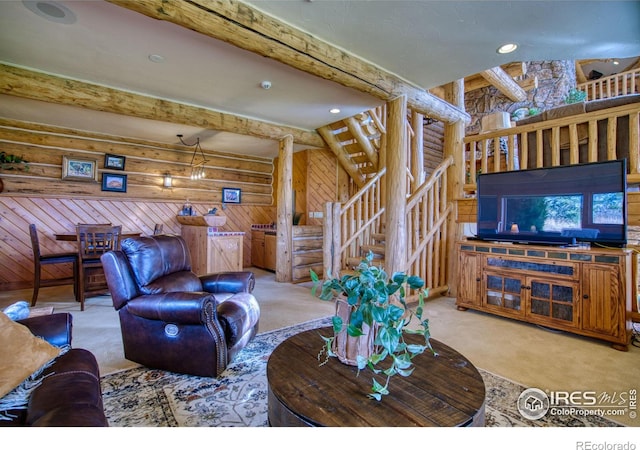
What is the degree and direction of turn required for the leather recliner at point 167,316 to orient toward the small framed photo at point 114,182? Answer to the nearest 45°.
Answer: approximately 135° to its left

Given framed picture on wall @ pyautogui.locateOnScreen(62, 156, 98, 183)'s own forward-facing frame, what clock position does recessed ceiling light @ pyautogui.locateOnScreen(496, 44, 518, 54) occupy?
The recessed ceiling light is roughly at 11 o'clock from the framed picture on wall.

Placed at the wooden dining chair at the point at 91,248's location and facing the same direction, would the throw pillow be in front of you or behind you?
behind

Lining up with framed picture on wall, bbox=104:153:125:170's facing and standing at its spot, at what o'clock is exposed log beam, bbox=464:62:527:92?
The exposed log beam is roughly at 10 o'clock from the framed picture on wall.

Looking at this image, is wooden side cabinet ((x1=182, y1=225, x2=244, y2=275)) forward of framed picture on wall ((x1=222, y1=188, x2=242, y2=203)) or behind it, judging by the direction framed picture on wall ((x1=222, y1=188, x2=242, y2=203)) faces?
forward

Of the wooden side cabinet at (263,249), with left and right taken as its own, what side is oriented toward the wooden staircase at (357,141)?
left

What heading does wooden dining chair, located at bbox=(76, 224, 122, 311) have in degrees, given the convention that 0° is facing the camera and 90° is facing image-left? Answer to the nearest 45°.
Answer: approximately 180°

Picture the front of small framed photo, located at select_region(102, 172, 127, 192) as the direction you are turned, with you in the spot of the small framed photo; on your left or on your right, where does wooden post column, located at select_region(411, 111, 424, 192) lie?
on your left

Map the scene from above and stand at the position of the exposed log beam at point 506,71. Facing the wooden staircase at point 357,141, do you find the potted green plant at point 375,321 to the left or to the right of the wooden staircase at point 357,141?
left

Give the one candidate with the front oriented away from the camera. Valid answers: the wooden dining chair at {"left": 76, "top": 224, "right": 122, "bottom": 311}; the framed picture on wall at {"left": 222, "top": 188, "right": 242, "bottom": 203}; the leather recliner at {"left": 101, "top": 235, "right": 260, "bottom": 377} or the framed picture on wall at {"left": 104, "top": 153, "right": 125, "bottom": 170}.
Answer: the wooden dining chair
